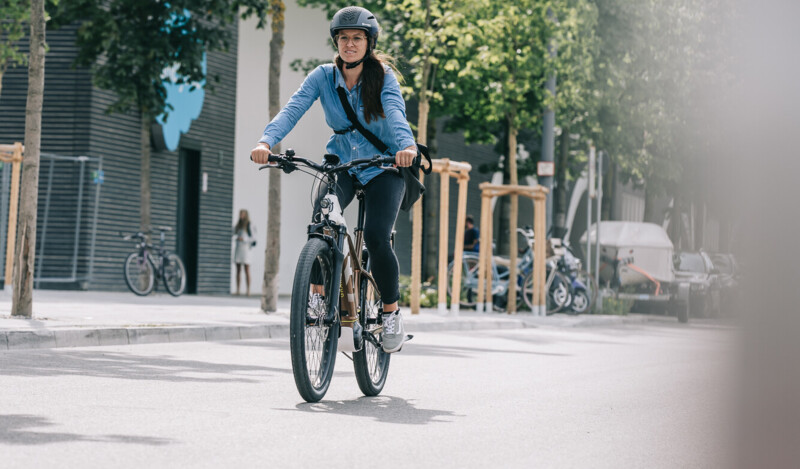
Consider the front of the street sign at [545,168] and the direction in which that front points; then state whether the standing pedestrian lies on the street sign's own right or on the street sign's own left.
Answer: on the street sign's own right

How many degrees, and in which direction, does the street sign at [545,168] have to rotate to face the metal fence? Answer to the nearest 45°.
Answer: approximately 90° to its right

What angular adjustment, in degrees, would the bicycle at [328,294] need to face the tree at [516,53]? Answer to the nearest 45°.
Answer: approximately 135° to its right

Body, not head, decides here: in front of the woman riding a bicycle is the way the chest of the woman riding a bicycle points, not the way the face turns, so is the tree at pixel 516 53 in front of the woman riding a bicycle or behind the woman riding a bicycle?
behind

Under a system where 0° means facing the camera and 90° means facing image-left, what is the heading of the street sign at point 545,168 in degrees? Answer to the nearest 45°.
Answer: approximately 0°

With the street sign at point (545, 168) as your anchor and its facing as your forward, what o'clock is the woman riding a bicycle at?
The woman riding a bicycle is roughly at 12 o'clock from the street sign.

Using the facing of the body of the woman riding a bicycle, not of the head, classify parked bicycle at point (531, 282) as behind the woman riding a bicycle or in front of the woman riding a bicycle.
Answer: behind

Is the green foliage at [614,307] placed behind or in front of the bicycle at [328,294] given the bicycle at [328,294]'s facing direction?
behind

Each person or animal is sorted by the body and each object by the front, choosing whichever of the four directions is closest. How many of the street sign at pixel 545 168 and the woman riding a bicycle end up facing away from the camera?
0

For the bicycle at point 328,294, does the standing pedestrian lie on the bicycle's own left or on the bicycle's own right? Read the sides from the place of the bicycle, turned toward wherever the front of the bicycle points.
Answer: on the bicycle's own right

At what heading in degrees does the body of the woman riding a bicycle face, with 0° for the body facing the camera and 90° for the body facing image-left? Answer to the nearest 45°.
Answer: approximately 45°
